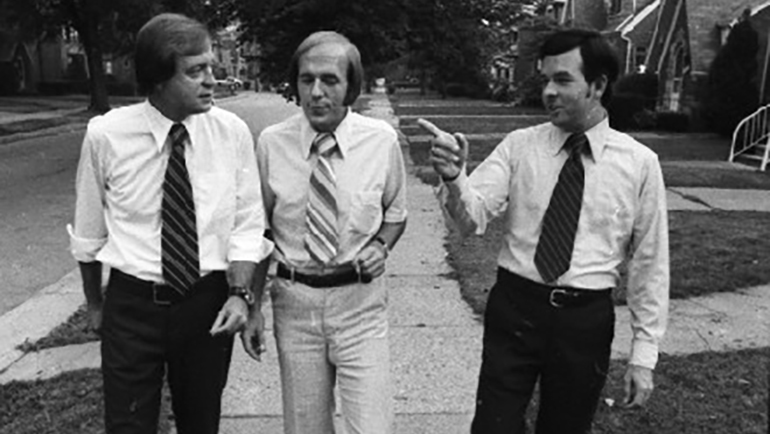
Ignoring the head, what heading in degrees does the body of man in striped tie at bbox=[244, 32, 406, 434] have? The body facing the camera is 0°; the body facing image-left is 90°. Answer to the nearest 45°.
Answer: approximately 0°

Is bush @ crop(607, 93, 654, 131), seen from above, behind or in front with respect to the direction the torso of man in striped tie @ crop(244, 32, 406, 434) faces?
behind

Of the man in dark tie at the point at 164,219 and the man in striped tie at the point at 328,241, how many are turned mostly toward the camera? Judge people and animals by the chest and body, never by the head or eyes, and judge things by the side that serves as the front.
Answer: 2

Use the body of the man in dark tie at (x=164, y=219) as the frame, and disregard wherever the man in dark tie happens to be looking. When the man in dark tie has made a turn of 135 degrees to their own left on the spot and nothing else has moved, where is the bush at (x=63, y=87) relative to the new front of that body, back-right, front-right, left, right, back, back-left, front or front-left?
front-left

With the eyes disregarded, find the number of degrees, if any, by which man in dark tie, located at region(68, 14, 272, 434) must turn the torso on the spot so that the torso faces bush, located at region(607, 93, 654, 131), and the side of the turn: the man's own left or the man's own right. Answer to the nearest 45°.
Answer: approximately 135° to the man's own left

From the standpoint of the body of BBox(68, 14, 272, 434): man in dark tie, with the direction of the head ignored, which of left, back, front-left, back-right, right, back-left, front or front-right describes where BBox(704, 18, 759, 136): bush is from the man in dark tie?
back-left

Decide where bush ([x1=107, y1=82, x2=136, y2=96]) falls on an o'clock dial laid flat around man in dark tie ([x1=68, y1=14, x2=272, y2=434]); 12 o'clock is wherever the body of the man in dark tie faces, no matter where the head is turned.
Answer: The bush is roughly at 6 o'clock from the man in dark tie.

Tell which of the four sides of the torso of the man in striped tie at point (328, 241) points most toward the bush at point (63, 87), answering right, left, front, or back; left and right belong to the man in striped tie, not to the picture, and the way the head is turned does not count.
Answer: back
